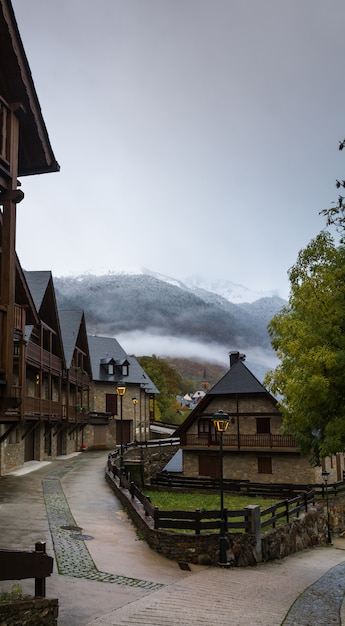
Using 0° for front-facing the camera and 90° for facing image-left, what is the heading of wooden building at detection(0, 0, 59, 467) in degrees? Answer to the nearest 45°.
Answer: approximately 270°

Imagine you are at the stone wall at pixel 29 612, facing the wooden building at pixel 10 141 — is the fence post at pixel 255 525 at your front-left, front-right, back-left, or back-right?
front-right

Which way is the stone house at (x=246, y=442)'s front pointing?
toward the camera

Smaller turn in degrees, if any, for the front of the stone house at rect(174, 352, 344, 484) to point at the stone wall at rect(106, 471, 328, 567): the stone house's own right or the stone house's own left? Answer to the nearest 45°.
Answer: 0° — it already faces it

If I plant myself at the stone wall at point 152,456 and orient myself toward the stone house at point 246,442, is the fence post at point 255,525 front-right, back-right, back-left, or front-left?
front-right

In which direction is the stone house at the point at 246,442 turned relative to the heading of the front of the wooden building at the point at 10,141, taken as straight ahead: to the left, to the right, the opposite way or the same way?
to the right

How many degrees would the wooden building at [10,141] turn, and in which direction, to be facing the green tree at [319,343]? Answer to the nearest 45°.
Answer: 0° — it already faces it

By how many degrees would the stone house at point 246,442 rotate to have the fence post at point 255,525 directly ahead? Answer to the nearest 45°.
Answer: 0° — it already faces it

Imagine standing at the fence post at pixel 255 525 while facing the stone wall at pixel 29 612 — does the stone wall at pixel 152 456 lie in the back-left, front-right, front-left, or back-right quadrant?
back-right

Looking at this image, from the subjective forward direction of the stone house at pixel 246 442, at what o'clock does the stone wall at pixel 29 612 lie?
The stone wall is roughly at 12 o'clock from the stone house.
